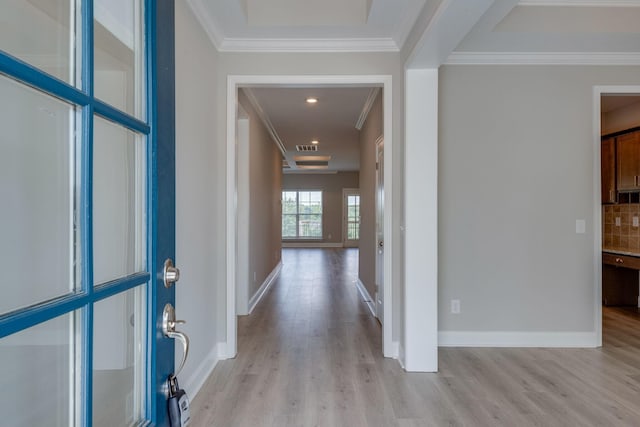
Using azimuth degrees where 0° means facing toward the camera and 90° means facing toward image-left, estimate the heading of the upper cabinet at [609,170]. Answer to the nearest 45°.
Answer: approximately 0°

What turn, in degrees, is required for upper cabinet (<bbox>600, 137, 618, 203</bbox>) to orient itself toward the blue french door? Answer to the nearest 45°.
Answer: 0° — it already faces it

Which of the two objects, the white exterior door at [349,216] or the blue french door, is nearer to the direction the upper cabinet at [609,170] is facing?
the blue french door

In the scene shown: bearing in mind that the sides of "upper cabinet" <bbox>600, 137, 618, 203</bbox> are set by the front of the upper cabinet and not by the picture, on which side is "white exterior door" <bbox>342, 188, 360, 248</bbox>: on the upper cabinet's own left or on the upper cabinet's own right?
on the upper cabinet's own right

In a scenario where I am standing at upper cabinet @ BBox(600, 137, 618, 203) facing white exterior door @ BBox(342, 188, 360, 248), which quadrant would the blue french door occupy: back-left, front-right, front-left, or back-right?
back-left
